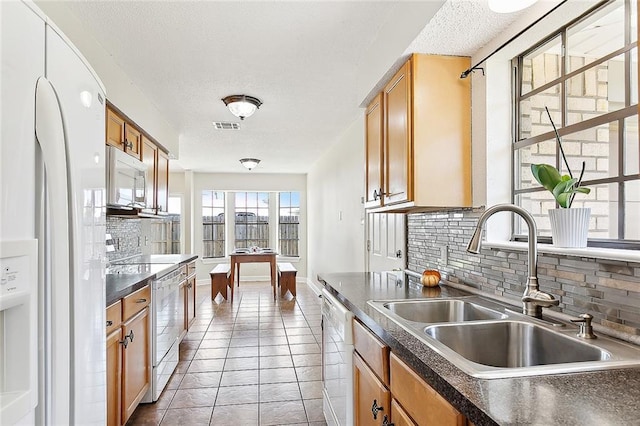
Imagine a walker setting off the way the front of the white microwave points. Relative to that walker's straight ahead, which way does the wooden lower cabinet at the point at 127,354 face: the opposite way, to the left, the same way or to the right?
the same way

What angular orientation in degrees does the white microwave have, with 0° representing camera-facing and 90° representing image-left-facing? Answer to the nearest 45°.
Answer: approximately 315°

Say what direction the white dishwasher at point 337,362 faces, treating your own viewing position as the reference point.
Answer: facing to the left of the viewer

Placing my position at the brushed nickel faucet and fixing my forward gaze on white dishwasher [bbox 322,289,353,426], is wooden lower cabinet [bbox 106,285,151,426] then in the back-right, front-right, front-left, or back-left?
front-left

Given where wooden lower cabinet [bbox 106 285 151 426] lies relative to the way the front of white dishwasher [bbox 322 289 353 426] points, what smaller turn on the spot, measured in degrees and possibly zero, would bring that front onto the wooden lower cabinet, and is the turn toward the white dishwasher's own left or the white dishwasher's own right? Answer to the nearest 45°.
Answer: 0° — it already faces it

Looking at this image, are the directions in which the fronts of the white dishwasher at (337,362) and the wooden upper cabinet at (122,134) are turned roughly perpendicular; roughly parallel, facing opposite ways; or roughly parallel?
roughly parallel, facing opposite ways

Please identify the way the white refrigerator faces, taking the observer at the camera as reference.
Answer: facing the viewer and to the right of the viewer

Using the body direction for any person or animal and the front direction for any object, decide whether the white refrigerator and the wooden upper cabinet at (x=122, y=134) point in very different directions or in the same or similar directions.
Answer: same or similar directions

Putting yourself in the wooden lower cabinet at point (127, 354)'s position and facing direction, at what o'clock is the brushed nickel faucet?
The brushed nickel faucet is roughly at 12 o'clock from the wooden lower cabinet.

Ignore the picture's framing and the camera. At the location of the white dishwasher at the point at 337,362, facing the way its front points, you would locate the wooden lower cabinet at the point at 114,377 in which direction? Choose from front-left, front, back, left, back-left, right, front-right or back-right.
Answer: front

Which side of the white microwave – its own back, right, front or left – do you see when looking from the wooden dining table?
left

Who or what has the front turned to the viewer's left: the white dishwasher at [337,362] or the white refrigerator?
the white dishwasher

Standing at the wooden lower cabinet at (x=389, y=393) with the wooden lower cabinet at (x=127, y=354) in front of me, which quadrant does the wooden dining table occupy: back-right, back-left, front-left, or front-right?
front-right
